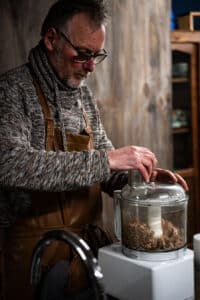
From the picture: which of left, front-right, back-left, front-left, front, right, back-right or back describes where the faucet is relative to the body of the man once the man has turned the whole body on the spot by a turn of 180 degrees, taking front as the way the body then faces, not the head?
back-left

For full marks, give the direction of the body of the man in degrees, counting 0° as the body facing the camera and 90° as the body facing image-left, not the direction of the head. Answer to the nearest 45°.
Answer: approximately 315°

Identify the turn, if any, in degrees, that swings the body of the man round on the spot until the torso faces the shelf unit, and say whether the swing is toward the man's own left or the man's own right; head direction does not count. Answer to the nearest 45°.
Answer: approximately 135° to the man's own left
